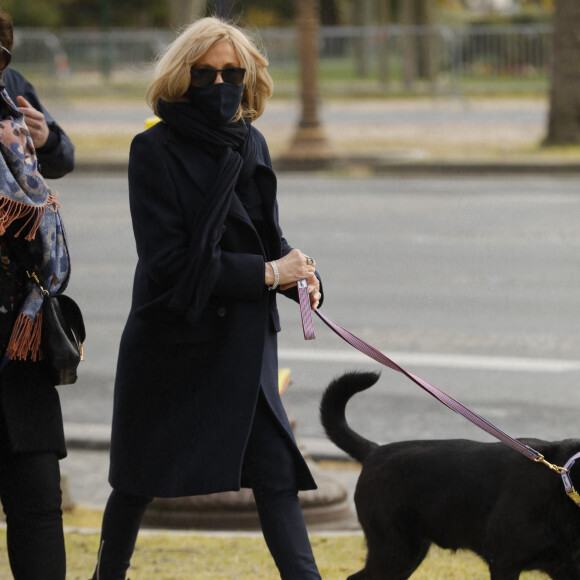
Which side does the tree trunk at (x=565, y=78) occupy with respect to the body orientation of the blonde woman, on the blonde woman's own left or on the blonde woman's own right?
on the blonde woman's own left

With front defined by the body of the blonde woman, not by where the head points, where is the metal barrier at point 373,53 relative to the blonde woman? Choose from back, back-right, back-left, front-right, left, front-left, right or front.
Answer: back-left

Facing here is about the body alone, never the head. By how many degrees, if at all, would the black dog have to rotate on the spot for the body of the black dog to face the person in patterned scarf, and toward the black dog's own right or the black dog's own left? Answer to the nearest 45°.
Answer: approximately 180°

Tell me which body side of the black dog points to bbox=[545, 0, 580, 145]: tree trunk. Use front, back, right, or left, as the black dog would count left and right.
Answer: left

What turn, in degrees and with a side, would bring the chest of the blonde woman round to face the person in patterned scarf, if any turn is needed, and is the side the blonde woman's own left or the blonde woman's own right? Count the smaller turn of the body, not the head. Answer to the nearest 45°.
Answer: approximately 135° to the blonde woman's own right

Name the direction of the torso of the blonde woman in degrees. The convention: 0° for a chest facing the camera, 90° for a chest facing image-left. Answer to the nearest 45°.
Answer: approximately 315°

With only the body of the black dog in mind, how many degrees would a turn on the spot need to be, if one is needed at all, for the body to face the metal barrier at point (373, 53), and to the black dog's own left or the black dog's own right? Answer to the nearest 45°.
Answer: approximately 90° to the black dog's own left

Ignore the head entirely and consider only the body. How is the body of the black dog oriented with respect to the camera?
to the viewer's right
